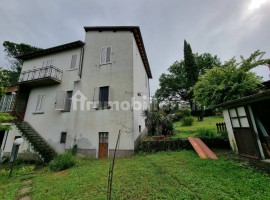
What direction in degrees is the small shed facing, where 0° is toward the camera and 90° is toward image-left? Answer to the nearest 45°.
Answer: approximately 45°

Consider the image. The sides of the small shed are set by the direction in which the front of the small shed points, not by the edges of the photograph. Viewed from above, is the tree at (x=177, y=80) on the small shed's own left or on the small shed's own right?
on the small shed's own right

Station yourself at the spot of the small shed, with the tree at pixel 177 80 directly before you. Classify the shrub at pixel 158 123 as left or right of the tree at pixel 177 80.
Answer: left

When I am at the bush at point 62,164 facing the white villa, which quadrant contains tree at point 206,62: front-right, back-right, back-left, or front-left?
front-right

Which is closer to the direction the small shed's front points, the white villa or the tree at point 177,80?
the white villa

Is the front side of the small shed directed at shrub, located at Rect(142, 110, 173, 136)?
no

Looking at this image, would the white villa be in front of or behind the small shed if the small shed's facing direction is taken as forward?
in front

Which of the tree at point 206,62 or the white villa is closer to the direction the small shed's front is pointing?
the white villa

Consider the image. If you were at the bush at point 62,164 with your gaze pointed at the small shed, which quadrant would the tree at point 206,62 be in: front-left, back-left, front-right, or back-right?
front-left

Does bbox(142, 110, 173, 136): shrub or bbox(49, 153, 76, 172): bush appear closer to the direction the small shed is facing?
the bush

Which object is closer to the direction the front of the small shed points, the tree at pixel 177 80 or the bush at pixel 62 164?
the bush

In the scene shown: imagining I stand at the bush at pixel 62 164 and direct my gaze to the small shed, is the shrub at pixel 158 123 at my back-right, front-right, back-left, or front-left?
front-left
